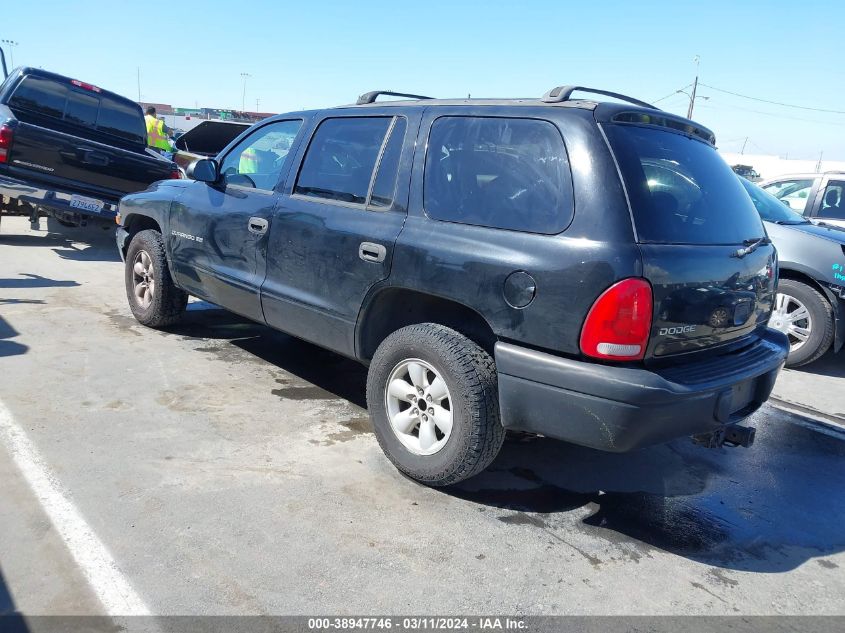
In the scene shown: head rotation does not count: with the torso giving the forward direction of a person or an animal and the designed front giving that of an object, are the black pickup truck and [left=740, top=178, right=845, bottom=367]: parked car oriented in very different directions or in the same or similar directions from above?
very different directions

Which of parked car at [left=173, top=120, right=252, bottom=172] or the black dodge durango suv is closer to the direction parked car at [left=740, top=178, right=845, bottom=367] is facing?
the black dodge durango suv

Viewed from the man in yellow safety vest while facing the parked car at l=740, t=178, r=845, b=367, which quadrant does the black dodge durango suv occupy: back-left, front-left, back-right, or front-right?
front-right

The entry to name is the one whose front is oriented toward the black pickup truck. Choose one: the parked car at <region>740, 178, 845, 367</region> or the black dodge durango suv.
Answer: the black dodge durango suv

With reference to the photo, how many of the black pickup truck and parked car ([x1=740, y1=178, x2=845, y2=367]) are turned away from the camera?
1

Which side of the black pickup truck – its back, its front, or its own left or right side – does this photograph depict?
back

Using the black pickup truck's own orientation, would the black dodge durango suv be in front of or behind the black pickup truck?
behind

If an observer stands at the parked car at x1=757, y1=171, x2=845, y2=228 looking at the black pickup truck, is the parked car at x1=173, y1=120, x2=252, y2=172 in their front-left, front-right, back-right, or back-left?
front-right

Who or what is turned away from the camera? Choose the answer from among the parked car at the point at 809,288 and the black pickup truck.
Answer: the black pickup truck

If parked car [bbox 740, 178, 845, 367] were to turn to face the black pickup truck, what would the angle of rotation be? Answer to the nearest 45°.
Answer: approximately 135° to its right

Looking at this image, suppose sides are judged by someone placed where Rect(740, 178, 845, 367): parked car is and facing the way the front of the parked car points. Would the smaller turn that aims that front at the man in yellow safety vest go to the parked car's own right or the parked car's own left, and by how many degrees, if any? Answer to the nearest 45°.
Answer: approximately 135° to the parked car's own right

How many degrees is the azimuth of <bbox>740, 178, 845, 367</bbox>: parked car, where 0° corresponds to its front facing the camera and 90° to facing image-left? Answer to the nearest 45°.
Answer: approximately 315°

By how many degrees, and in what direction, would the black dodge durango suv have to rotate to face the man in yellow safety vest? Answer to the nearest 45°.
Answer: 0° — it already faces them
